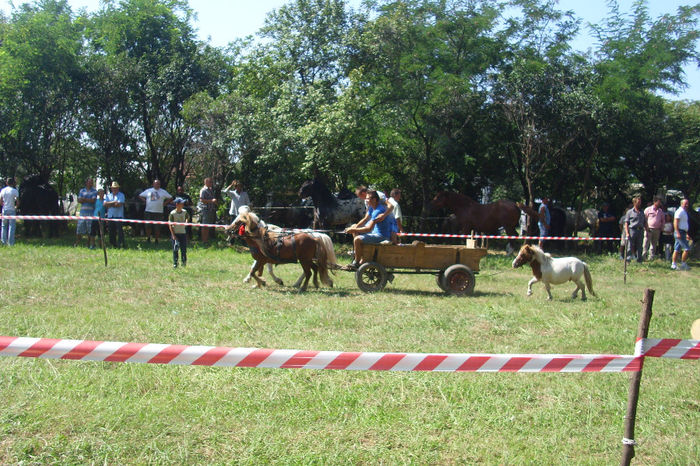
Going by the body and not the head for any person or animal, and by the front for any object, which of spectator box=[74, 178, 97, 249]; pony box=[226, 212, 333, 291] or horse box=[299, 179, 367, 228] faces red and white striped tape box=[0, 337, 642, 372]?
the spectator

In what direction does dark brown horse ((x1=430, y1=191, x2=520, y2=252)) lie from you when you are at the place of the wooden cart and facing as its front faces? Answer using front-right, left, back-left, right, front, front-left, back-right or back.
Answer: right

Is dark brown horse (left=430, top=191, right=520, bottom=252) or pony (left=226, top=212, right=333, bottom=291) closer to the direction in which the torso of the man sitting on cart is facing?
the pony

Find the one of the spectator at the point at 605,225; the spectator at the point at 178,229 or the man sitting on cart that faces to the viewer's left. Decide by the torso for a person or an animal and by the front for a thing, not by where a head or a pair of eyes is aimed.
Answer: the man sitting on cart

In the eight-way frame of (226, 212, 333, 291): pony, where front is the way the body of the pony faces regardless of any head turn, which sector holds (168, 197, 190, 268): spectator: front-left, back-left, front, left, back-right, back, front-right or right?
front-right

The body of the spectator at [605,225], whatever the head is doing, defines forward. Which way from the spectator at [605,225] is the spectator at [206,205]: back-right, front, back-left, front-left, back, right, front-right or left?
front-right

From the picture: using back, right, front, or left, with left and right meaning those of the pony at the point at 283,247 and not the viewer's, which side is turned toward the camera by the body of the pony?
left

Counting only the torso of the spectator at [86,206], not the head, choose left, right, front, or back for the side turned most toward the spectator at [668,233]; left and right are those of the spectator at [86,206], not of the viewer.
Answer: left

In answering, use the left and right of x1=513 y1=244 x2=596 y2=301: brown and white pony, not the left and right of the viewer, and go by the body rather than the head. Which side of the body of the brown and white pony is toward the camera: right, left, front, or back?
left

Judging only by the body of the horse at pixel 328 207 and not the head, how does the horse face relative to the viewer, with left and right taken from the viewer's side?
facing to the left of the viewer

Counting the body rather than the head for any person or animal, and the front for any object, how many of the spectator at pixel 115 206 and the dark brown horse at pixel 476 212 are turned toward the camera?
1

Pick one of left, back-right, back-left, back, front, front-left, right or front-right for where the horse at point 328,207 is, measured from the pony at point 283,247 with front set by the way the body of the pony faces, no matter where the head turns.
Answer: right

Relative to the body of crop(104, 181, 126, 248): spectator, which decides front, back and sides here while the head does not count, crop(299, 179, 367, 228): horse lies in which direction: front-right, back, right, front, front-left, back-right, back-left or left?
left
